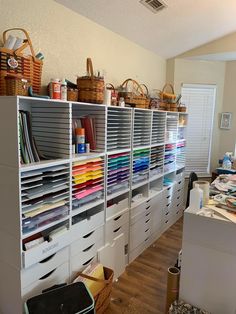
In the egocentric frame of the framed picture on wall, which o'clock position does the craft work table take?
The craft work table is roughly at 12 o'clock from the framed picture on wall.

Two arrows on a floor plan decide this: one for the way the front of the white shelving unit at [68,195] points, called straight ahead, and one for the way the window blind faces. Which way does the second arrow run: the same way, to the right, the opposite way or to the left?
to the right

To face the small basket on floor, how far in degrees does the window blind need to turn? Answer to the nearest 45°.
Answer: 0° — it already faces it

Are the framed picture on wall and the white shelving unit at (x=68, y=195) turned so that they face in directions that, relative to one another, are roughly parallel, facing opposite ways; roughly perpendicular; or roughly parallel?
roughly perpendicular

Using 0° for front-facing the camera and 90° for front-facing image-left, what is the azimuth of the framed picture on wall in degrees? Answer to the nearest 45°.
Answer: approximately 0°
